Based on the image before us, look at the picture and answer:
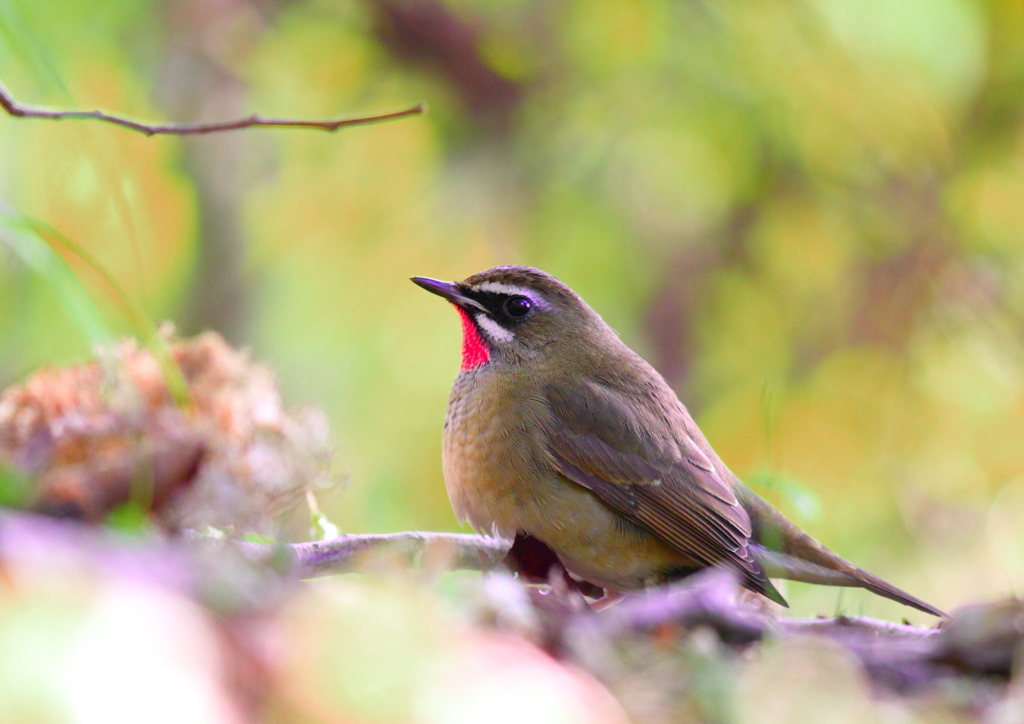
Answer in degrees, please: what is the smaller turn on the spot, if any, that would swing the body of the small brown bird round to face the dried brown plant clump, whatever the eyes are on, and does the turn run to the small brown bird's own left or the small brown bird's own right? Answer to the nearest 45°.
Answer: approximately 45° to the small brown bird's own left

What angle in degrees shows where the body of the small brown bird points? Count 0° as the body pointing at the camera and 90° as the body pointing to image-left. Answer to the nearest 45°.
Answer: approximately 90°
